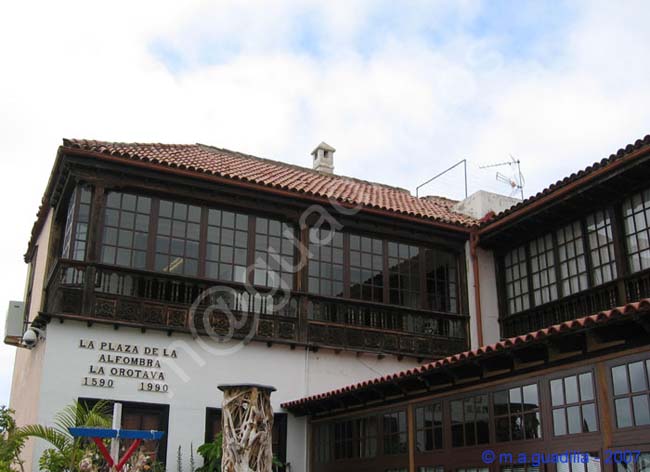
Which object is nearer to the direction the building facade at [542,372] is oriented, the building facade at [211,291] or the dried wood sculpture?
the dried wood sculpture

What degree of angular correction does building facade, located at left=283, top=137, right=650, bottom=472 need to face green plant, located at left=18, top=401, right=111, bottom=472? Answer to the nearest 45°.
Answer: approximately 45° to its right

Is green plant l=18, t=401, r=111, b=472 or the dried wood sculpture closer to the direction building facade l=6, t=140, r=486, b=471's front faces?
the dried wood sculpture

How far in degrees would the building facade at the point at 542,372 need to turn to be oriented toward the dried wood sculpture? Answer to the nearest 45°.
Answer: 0° — it already faces it

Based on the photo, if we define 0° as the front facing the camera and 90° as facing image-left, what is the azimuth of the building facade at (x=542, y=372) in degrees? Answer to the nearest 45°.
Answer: approximately 45°

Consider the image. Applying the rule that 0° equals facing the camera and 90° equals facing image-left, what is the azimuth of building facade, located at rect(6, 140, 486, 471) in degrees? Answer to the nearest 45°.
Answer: approximately 315°
